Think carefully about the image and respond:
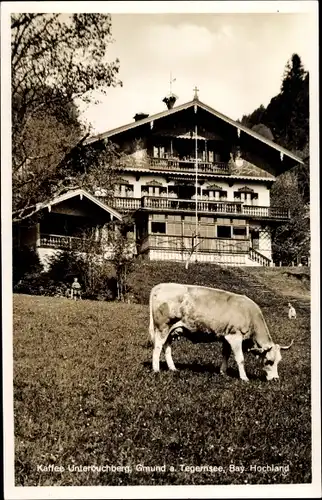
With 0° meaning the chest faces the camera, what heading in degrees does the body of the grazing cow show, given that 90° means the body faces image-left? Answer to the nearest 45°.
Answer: approximately 270°

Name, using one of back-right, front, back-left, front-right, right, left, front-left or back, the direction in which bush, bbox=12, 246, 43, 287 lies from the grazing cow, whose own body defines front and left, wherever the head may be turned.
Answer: back

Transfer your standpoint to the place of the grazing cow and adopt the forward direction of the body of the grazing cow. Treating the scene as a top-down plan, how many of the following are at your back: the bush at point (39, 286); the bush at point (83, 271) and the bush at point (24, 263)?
3
